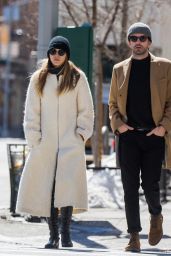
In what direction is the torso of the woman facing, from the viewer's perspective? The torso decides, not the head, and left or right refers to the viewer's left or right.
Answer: facing the viewer

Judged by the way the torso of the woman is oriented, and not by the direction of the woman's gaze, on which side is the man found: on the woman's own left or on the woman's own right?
on the woman's own left

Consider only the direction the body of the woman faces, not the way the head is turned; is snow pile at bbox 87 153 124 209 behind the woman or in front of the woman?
behind

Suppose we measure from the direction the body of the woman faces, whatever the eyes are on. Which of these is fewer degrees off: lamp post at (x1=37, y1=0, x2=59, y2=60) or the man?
the man

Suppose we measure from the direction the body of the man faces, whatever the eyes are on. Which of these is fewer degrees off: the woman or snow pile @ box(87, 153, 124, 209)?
the woman

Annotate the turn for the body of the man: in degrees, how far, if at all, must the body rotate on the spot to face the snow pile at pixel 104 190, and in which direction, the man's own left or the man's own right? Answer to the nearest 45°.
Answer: approximately 180°

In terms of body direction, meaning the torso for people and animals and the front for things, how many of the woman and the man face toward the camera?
2

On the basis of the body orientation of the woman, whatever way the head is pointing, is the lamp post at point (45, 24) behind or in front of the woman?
behind
